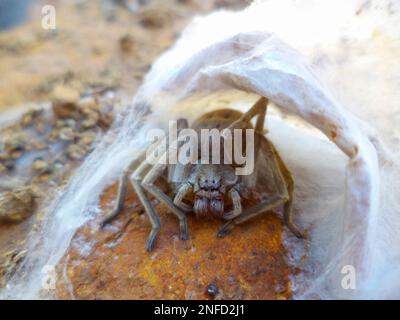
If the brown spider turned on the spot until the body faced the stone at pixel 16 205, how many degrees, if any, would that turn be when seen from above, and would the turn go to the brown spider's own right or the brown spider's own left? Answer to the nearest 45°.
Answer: approximately 90° to the brown spider's own right

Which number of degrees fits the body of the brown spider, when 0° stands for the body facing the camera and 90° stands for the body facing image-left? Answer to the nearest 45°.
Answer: approximately 0°
